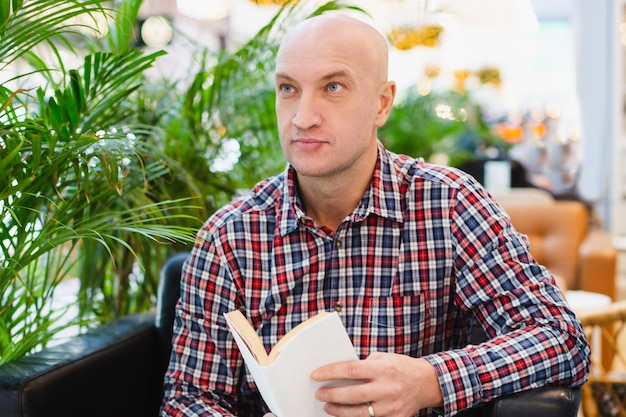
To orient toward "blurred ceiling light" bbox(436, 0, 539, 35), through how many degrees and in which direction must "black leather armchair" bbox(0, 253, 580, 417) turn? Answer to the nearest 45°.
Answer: approximately 180°

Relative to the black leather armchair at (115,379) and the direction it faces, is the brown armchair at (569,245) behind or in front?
behind

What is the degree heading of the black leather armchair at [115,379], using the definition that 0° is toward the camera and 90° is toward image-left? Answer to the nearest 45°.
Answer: approximately 45°

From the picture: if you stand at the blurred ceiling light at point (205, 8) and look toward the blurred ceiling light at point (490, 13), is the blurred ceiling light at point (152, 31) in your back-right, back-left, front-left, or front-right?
back-left

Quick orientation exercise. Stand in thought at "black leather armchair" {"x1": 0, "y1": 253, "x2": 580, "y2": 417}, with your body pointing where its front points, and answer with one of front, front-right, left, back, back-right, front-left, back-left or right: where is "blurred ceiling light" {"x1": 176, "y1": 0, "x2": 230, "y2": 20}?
back-right
